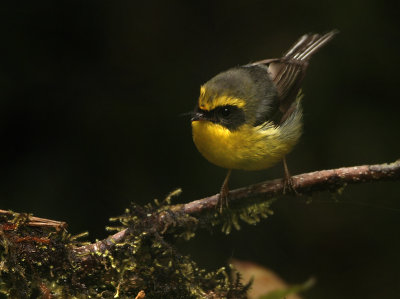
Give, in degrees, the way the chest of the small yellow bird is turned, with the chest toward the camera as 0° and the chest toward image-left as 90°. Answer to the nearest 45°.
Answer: approximately 45°
